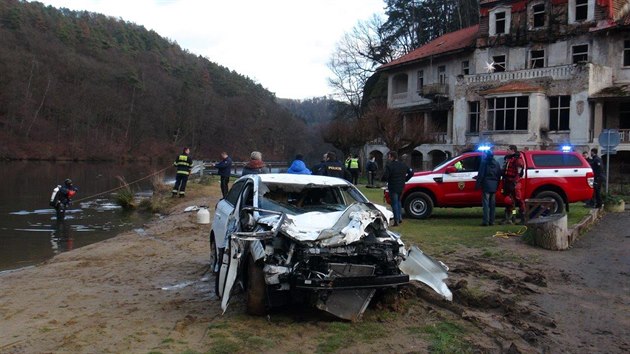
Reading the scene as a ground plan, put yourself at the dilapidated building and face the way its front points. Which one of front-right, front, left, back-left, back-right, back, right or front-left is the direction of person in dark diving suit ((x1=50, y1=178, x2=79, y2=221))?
front

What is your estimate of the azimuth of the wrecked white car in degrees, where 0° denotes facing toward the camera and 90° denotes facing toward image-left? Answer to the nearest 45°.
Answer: approximately 315°

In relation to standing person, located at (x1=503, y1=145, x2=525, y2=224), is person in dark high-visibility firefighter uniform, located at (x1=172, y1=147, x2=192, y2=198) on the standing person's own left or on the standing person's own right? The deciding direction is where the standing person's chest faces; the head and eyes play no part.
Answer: on the standing person's own right

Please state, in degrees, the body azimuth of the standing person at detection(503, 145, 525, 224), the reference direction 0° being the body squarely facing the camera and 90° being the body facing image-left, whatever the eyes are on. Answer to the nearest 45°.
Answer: approximately 45°

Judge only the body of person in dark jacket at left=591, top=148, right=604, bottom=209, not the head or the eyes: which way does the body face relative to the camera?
to the viewer's left

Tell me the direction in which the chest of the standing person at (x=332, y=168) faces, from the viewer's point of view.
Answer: away from the camera

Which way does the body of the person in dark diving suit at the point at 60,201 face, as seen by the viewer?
to the viewer's right

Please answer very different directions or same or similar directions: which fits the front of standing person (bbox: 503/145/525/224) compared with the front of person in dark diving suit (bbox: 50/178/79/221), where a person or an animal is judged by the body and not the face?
very different directions

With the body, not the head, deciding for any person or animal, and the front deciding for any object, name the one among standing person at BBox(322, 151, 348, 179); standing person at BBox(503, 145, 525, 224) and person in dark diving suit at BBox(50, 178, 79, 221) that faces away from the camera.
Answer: standing person at BBox(322, 151, 348, 179)

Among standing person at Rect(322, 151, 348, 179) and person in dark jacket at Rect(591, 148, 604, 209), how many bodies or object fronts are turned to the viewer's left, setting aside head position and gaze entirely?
1
